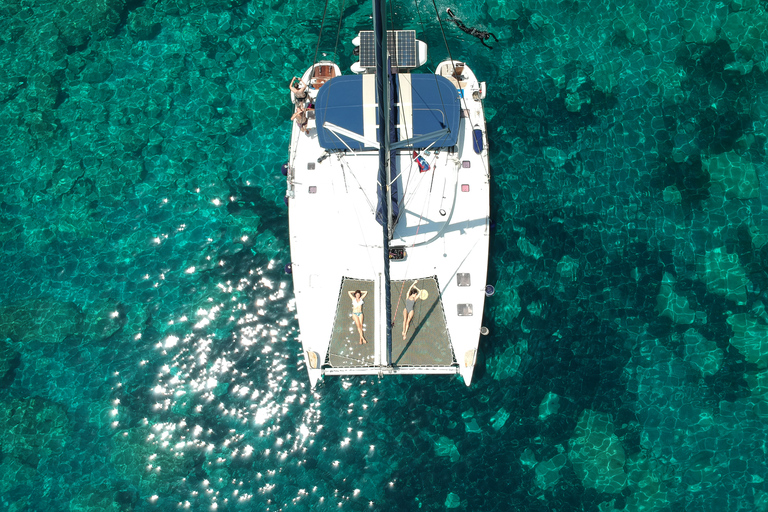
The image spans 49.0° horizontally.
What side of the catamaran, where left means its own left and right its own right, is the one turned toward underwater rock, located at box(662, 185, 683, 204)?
left

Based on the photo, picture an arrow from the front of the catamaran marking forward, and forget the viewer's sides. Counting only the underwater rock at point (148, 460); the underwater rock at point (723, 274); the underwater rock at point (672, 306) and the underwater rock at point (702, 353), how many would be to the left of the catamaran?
3

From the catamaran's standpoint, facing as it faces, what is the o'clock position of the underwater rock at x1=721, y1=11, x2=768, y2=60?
The underwater rock is roughly at 8 o'clock from the catamaran.

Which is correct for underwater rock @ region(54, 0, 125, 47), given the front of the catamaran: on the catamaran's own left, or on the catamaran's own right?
on the catamaran's own right

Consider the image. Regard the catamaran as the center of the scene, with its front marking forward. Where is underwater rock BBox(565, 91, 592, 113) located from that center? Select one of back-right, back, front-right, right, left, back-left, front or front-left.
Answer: back-left

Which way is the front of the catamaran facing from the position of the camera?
facing the viewer

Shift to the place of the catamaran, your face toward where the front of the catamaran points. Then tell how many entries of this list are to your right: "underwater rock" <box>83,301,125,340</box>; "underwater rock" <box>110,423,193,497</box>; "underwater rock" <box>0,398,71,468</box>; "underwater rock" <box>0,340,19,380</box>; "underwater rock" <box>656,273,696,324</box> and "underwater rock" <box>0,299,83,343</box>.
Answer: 5

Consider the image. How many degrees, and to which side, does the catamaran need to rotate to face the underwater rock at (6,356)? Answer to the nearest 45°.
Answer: approximately 90° to its right

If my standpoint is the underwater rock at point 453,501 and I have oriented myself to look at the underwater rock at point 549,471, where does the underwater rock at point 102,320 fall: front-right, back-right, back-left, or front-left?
back-left

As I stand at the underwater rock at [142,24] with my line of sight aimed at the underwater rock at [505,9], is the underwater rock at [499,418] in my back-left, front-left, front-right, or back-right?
front-right

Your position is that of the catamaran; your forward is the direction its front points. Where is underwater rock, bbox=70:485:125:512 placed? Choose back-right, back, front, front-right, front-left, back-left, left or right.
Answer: right

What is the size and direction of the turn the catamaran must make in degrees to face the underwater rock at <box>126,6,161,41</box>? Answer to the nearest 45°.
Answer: approximately 135° to its right

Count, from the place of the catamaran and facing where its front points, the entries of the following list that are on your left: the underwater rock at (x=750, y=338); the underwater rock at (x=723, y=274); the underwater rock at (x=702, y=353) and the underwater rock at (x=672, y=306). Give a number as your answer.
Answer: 4
